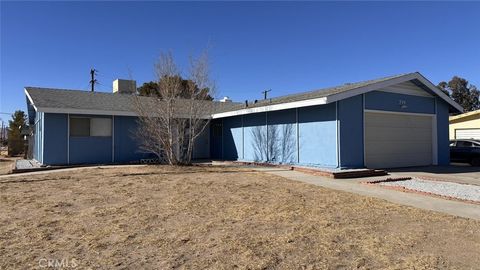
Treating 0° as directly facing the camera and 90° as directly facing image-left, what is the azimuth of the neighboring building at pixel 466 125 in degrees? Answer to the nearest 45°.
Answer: approximately 0°

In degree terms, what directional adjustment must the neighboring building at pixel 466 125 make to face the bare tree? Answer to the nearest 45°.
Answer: approximately 45° to its right
